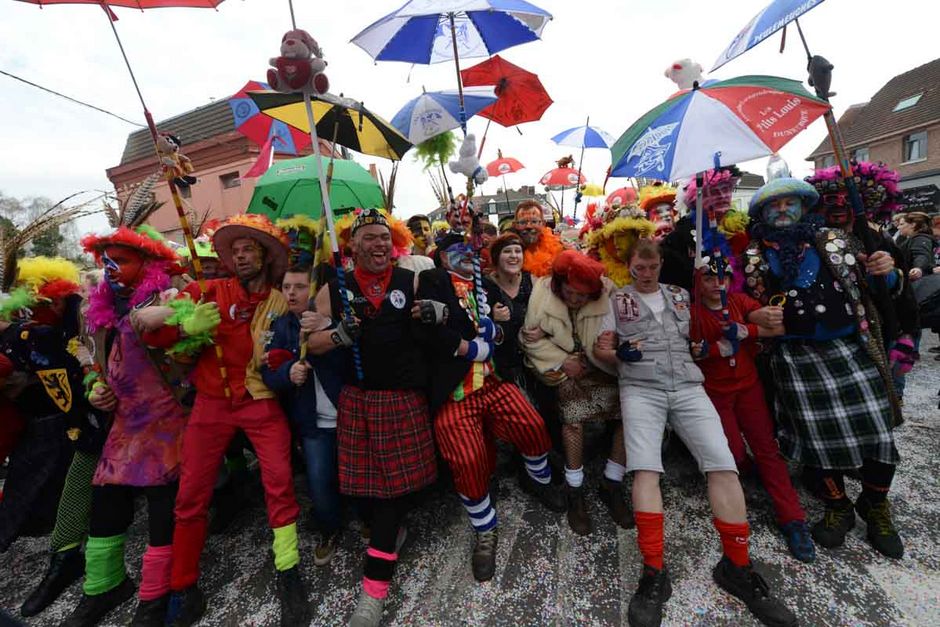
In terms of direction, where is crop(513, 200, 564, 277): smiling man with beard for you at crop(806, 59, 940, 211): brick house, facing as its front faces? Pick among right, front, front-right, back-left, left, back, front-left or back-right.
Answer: front-left

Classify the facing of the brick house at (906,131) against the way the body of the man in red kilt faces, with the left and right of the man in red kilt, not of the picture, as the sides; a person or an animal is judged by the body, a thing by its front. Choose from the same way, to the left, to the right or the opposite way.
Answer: to the right

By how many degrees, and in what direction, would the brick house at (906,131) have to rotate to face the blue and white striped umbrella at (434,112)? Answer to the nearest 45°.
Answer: approximately 45° to its left

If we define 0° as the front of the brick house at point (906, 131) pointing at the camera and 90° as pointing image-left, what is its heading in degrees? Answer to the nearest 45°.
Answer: approximately 45°

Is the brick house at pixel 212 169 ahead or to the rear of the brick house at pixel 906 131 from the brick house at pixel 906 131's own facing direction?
ahead

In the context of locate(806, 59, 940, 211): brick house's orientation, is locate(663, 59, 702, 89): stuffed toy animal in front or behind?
in front

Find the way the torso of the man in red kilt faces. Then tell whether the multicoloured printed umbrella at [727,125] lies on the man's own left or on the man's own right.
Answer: on the man's own left

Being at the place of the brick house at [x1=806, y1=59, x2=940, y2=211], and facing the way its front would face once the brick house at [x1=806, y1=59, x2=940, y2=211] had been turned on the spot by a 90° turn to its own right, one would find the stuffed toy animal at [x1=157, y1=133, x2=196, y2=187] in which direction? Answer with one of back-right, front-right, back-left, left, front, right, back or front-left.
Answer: back-left

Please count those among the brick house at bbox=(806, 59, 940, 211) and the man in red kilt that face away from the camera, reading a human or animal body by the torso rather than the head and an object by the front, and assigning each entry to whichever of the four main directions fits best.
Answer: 0

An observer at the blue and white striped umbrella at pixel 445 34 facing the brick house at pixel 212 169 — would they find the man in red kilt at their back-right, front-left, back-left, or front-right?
back-left

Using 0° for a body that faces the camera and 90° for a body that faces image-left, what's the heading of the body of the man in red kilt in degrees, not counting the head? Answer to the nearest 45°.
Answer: approximately 0°
